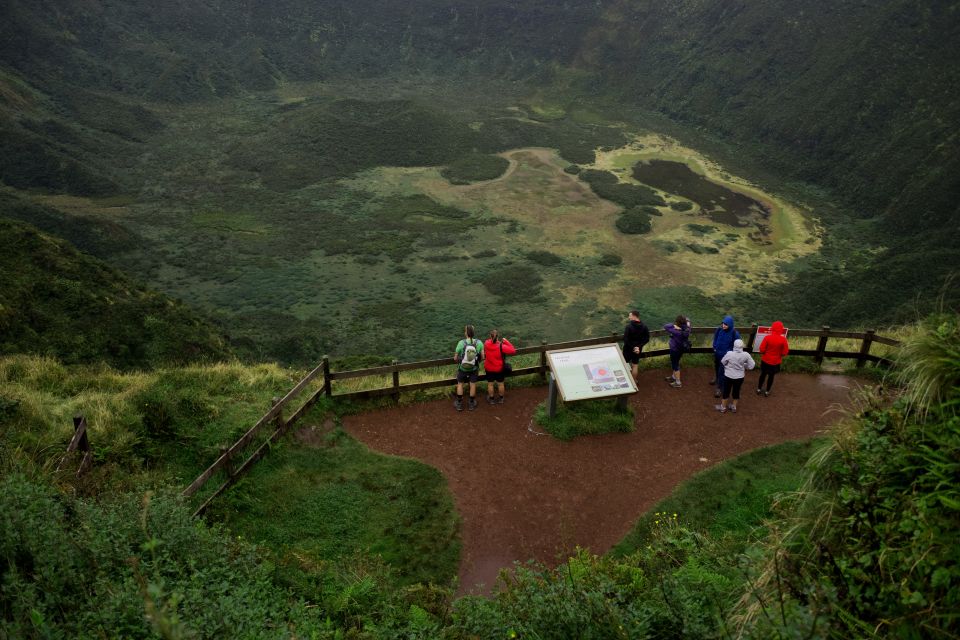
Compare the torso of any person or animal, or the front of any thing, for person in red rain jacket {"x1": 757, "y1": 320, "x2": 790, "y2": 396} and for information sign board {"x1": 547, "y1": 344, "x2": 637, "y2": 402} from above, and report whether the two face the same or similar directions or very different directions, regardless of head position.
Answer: very different directions

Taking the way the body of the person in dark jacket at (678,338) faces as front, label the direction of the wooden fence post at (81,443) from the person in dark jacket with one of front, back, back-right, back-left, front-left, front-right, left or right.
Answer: front-left

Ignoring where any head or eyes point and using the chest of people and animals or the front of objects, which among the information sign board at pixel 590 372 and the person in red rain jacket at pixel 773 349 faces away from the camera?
the person in red rain jacket

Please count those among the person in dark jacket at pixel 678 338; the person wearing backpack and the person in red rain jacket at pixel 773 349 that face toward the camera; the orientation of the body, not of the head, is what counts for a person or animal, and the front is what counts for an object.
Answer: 0

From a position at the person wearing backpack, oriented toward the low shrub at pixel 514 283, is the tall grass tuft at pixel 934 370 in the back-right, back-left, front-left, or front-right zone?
back-right

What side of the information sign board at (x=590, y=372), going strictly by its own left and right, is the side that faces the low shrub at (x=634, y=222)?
back

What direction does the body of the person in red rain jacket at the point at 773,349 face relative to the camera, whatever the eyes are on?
away from the camera

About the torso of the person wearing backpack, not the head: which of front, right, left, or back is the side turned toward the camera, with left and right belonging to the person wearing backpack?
back

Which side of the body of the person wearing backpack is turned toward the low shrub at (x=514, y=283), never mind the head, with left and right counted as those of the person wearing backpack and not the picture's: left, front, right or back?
front

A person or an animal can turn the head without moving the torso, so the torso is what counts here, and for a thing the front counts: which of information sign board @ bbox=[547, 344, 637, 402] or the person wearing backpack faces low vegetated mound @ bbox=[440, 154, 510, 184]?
the person wearing backpack

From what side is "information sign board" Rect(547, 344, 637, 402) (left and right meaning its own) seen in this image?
front

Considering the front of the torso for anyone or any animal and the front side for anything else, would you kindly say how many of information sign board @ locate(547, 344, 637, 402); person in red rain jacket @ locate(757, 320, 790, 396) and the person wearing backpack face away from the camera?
2

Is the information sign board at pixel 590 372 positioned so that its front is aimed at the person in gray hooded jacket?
no
